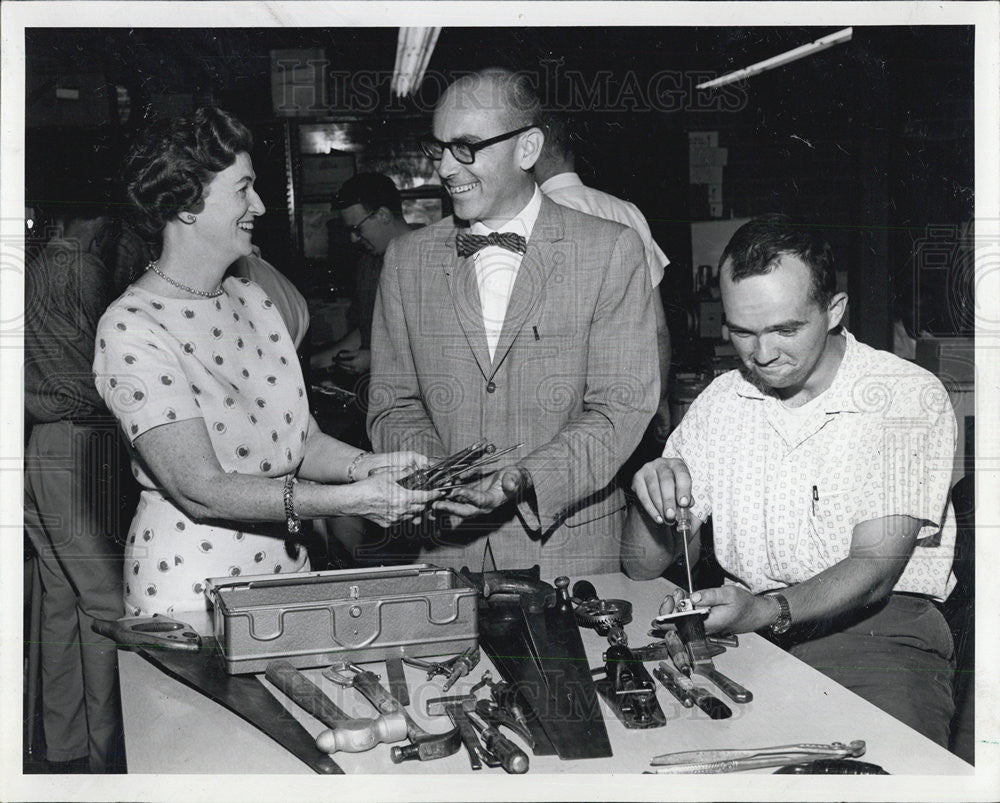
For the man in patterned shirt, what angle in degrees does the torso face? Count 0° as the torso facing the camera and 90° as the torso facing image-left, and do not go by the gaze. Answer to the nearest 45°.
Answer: approximately 45°

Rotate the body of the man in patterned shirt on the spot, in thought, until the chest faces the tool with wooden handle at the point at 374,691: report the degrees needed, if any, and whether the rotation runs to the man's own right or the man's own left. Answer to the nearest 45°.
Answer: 0° — they already face it

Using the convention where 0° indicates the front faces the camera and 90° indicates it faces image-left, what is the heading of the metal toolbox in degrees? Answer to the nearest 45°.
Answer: approximately 0°

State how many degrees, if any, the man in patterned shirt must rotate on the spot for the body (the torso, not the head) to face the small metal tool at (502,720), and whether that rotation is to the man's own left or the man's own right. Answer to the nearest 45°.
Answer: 0° — they already face it

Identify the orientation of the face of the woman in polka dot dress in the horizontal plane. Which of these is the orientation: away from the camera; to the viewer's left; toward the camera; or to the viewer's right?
to the viewer's right

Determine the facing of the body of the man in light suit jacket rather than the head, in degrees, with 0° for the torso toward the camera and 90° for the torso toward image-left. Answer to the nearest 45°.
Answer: approximately 45°
